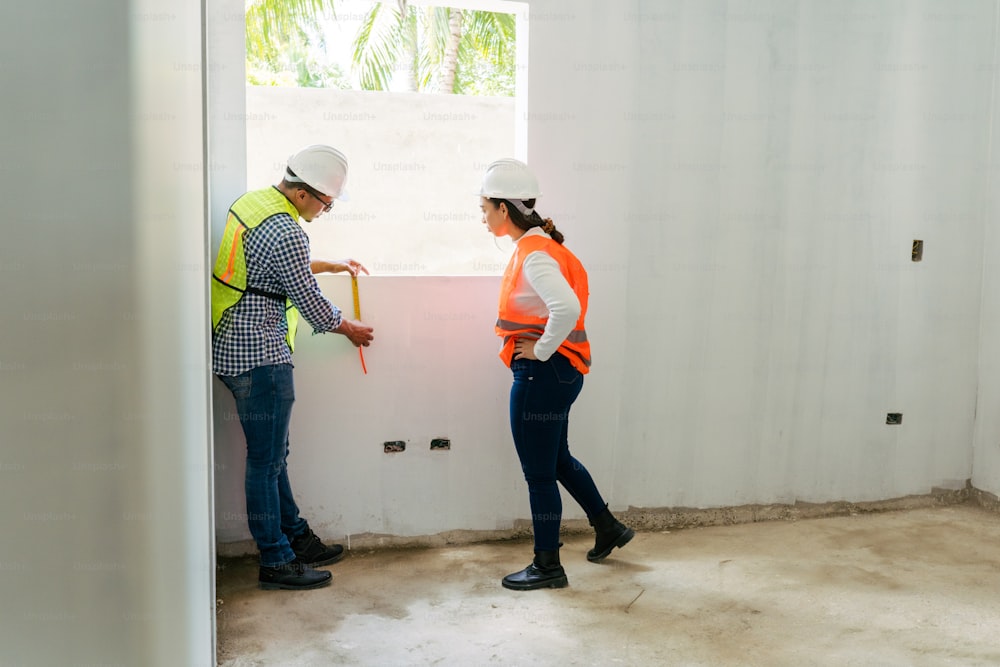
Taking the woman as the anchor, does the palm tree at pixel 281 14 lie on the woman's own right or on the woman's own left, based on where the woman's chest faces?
on the woman's own right

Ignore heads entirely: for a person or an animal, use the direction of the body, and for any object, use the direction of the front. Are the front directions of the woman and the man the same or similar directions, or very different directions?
very different directions

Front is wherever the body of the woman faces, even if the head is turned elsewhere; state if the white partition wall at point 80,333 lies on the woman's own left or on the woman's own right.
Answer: on the woman's own left

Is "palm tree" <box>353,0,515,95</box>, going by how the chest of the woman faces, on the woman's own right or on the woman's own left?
on the woman's own right

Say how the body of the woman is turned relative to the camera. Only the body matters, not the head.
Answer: to the viewer's left

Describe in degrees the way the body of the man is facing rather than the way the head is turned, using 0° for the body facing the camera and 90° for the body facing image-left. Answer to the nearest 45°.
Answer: approximately 270°

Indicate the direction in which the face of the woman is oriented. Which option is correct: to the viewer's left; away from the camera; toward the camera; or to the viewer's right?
to the viewer's left

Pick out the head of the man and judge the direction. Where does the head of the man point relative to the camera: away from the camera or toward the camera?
away from the camera

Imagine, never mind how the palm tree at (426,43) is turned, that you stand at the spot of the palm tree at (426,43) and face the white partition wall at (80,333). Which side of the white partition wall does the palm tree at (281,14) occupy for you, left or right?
right
